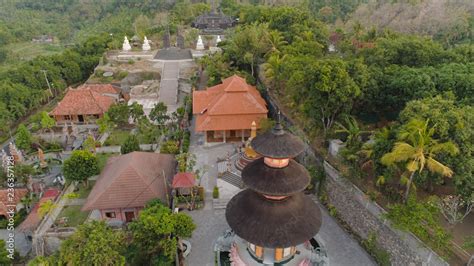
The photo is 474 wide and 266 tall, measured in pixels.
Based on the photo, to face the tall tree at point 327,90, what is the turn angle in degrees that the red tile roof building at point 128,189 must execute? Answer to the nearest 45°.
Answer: approximately 90° to its left

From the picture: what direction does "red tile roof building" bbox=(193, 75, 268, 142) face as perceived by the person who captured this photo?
facing the viewer

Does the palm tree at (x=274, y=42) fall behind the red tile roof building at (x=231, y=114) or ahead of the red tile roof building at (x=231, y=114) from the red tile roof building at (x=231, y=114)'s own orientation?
behind

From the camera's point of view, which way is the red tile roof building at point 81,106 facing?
toward the camera

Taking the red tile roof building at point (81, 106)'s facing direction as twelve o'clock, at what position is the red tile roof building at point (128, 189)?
the red tile roof building at point (128, 189) is roughly at 12 o'clock from the red tile roof building at point (81, 106).

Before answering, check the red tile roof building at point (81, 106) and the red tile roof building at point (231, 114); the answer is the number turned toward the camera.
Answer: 2

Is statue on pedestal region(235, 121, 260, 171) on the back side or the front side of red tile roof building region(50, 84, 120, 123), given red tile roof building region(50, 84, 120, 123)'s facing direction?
on the front side

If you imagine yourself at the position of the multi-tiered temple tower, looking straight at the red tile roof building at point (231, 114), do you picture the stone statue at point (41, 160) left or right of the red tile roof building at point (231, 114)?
left

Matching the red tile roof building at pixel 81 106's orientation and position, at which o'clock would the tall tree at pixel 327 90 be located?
The tall tree is roughly at 9 o'clock from the red tile roof building.

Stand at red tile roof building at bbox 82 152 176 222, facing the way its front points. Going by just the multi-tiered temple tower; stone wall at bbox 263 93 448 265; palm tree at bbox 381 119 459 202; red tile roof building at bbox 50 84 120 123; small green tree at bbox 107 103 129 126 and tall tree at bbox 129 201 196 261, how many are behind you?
2

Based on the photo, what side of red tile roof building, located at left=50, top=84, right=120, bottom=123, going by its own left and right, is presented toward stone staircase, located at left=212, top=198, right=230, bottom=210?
front

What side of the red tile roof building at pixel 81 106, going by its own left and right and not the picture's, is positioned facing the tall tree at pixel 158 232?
front

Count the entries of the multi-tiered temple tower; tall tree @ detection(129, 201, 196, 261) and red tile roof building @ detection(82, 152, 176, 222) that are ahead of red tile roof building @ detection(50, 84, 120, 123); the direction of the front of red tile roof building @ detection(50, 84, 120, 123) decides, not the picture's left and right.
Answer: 3

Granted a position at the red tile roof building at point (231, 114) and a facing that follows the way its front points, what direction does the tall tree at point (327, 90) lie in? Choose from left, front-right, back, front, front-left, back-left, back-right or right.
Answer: front-left

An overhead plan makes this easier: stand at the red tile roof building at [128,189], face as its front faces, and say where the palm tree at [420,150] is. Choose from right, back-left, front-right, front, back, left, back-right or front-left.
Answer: front-left
